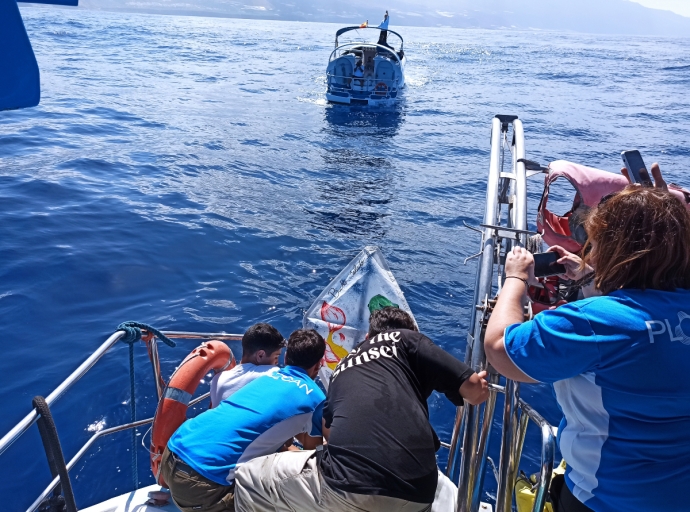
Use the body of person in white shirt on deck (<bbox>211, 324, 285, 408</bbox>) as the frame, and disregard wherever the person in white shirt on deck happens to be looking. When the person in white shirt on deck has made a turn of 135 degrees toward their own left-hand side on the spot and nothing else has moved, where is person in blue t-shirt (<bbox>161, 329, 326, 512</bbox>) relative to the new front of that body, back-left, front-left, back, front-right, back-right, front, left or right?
left

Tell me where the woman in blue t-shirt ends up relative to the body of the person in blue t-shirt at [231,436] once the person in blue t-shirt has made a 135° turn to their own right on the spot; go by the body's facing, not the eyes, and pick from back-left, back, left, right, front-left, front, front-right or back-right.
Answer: front-left

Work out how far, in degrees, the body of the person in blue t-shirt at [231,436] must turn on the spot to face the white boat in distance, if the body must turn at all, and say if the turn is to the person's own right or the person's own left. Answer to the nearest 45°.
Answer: approximately 45° to the person's own left

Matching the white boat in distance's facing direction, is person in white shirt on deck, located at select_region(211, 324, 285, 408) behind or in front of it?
behind

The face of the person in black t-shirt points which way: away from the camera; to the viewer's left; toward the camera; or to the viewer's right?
away from the camera

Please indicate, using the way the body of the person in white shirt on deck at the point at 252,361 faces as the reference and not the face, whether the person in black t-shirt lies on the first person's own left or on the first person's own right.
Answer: on the first person's own right

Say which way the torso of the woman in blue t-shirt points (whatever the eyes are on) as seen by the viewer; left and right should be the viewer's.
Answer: facing away from the viewer and to the left of the viewer

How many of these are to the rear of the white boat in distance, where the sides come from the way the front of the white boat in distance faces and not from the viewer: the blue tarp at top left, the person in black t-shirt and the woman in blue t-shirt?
3

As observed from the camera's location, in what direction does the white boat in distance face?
facing away from the viewer

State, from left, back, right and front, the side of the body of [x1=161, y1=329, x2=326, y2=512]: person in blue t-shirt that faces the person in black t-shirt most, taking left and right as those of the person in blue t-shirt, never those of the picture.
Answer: right

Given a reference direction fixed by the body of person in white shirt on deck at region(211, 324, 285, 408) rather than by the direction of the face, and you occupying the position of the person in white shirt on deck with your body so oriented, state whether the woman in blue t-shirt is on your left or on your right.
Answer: on your right

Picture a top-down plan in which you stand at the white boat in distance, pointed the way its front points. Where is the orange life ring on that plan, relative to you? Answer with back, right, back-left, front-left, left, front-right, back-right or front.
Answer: back

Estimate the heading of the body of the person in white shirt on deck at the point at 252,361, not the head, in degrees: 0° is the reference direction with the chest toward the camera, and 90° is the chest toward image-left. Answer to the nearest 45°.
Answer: approximately 225°

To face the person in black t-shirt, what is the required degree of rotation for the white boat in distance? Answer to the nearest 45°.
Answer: approximately 180°

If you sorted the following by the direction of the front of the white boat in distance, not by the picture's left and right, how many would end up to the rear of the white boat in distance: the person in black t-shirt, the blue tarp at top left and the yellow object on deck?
3

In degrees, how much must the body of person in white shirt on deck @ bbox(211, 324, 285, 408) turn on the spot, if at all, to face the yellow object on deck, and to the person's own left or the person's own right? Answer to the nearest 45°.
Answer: approximately 90° to the person's own right

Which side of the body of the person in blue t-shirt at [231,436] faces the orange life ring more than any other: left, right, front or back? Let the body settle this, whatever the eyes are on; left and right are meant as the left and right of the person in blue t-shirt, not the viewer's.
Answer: left
